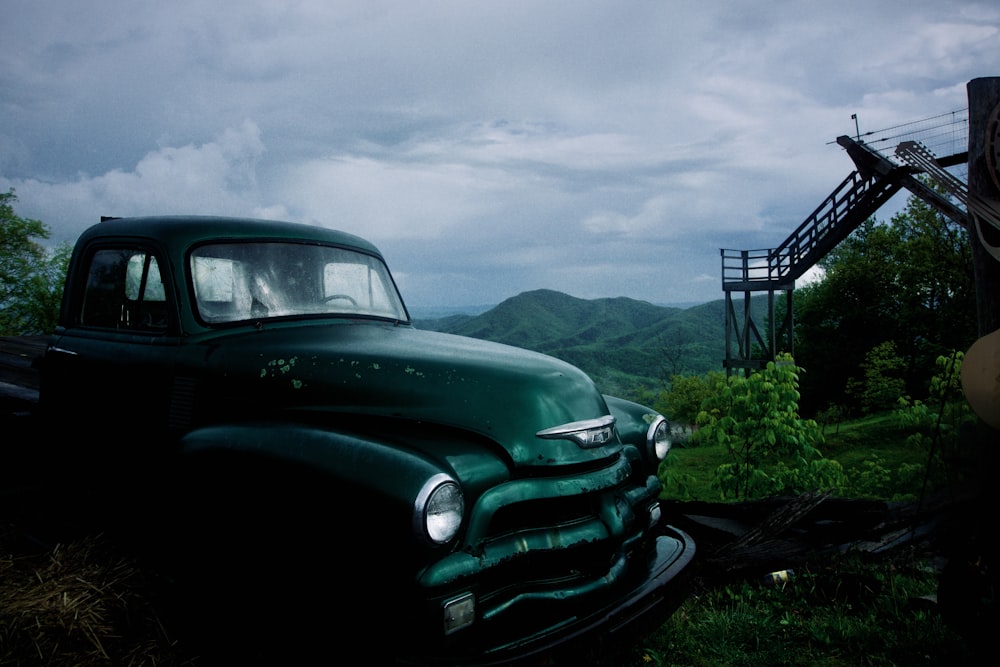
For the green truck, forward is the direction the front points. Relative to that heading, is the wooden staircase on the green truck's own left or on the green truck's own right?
on the green truck's own left

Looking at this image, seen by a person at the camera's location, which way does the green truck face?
facing the viewer and to the right of the viewer

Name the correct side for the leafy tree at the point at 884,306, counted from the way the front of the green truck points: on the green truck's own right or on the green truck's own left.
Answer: on the green truck's own left

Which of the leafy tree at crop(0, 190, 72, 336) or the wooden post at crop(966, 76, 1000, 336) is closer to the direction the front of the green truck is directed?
the wooden post

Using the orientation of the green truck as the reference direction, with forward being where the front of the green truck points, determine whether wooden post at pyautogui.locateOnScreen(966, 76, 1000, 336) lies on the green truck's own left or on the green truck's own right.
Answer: on the green truck's own left

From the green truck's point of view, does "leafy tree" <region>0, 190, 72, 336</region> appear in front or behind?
behind

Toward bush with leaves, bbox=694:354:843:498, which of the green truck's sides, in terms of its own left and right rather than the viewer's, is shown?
left
